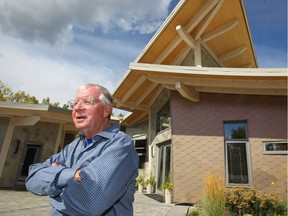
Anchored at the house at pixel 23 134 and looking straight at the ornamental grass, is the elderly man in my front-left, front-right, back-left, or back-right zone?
front-right

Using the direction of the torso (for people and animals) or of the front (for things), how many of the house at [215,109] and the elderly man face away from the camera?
0

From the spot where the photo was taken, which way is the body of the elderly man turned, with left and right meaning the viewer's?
facing the viewer and to the left of the viewer

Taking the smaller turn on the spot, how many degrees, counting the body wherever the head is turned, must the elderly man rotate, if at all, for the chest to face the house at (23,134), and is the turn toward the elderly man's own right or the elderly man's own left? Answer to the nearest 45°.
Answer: approximately 135° to the elderly man's own right

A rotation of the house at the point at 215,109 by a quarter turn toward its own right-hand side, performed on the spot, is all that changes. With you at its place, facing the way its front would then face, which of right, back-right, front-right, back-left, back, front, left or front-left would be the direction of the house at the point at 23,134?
front-left

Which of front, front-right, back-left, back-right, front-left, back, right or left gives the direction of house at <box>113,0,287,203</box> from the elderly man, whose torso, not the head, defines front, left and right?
back
